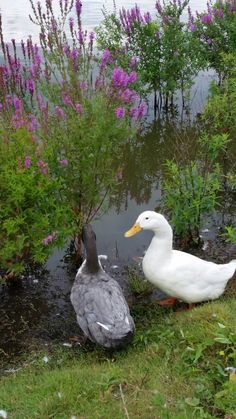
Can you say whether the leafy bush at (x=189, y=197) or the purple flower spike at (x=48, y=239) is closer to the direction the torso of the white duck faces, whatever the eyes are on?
the purple flower spike

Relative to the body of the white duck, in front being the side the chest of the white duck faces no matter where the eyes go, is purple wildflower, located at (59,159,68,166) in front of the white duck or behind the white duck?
in front

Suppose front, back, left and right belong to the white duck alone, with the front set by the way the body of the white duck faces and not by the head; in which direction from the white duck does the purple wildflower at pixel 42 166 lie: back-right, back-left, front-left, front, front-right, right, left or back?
front

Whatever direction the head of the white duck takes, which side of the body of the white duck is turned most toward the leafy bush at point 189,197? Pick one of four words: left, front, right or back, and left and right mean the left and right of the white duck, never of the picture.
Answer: right

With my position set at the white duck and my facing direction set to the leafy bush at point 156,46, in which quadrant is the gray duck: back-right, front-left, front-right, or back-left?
back-left

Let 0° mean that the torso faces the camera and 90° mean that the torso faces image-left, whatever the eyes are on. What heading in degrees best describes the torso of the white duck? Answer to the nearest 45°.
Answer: approximately 90°

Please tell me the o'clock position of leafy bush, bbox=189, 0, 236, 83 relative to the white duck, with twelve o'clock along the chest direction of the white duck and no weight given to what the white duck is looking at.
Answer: The leafy bush is roughly at 3 o'clock from the white duck.

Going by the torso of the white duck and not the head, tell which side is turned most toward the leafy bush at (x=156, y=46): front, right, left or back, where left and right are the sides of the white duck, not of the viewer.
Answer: right

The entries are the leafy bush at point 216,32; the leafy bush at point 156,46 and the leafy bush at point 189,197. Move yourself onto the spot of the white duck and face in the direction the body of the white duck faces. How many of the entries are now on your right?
3

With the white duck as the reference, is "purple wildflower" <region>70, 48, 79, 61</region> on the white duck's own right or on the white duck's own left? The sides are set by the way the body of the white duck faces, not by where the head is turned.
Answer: on the white duck's own right
